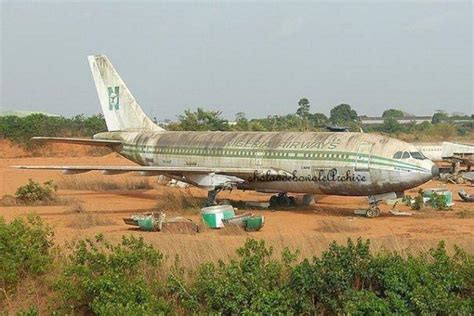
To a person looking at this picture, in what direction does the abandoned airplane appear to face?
facing the viewer and to the right of the viewer

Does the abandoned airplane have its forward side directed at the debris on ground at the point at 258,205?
no

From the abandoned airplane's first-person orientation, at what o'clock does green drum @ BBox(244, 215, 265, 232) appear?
The green drum is roughly at 2 o'clock from the abandoned airplane.

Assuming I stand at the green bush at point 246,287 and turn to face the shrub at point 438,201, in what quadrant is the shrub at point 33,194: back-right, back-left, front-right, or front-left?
front-left

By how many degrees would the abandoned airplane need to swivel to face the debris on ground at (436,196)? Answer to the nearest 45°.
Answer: approximately 45° to its left

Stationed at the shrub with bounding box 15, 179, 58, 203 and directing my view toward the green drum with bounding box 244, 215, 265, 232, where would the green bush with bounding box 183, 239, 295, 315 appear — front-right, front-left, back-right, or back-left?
front-right

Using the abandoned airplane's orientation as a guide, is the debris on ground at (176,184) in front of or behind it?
behind

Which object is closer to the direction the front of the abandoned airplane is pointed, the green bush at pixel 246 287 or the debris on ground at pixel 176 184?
the green bush

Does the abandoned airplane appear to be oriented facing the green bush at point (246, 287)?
no
